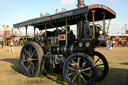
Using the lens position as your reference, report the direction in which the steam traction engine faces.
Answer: facing the viewer and to the right of the viewer
